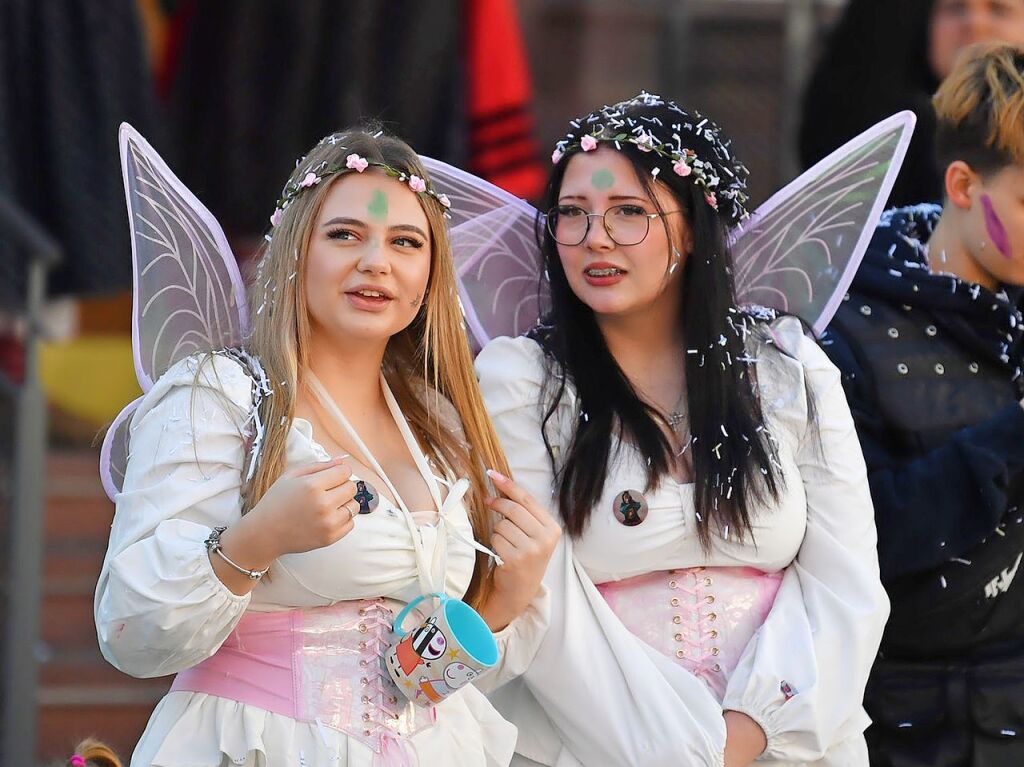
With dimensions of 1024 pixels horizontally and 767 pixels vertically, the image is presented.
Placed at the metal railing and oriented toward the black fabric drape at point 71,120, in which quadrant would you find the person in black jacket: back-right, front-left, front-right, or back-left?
back-right

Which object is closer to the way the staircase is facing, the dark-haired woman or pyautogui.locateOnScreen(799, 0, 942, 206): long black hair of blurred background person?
the dark-haired woman

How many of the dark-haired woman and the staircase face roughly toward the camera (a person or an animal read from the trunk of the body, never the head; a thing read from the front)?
2

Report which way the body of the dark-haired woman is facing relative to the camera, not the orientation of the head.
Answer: toward the camera

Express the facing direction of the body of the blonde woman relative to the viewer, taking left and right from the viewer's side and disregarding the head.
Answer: facing the viewer and to the right of the viewer
